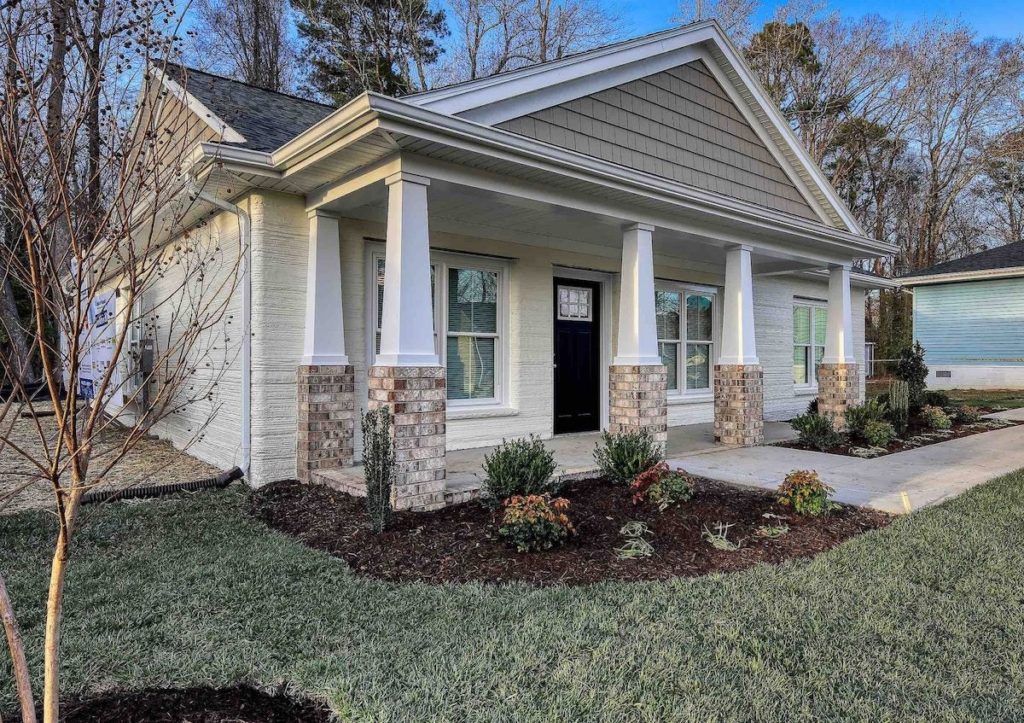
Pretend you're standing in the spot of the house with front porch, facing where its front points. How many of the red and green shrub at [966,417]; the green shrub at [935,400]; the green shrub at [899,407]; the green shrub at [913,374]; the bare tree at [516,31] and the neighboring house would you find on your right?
0

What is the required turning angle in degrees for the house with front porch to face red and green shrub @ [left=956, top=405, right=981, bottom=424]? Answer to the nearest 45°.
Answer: approximately 90° to its left

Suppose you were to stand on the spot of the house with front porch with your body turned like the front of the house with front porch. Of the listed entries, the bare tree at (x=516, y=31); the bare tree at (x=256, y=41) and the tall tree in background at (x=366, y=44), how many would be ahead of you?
0

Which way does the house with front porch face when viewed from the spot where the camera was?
facing the viewer and to the right of the viewer

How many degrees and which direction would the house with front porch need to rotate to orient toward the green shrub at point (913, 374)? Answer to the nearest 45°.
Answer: approximately 90° to its left

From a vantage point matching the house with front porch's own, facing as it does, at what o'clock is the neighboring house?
The neighboring house is roughly at 9 o'clock from the house with front porch.

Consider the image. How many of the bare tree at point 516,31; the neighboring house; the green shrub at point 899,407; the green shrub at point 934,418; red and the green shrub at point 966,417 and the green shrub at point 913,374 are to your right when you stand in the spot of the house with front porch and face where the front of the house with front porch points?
0

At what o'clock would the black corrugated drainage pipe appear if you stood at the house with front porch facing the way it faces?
The black corrugated drainage pipe is roughly at 4 o'clock from the house with front porch.

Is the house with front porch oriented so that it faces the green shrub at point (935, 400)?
no

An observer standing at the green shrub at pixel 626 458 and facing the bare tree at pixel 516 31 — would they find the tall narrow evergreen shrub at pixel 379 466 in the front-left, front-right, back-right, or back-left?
back-left

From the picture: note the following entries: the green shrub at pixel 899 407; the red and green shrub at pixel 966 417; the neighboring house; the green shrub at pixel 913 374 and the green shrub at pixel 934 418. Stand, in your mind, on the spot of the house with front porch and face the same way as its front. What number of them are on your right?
0

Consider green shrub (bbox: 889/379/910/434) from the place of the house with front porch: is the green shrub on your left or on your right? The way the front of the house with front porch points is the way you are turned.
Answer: on your left

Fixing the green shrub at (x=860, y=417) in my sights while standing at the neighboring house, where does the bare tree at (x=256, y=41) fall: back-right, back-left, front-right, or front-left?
front-right

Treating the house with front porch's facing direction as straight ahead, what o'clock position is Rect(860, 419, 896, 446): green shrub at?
The green shrub is roughly at 10 o'clock from the house with front porch.

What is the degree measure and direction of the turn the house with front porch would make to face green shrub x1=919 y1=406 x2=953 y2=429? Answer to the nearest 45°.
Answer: approximately 90° to its left

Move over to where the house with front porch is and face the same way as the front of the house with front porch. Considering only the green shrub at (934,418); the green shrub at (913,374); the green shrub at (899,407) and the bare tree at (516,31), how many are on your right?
0

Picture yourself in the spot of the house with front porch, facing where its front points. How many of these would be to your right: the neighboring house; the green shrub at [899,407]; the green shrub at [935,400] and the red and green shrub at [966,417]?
0

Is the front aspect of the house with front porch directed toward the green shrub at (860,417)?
no
